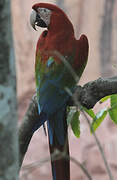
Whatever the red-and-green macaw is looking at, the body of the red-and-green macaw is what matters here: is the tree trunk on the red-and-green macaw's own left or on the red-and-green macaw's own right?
on the red-and-green macaw's own left

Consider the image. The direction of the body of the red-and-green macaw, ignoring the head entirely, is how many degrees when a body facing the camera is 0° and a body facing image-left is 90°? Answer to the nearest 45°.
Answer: approximately 135°
